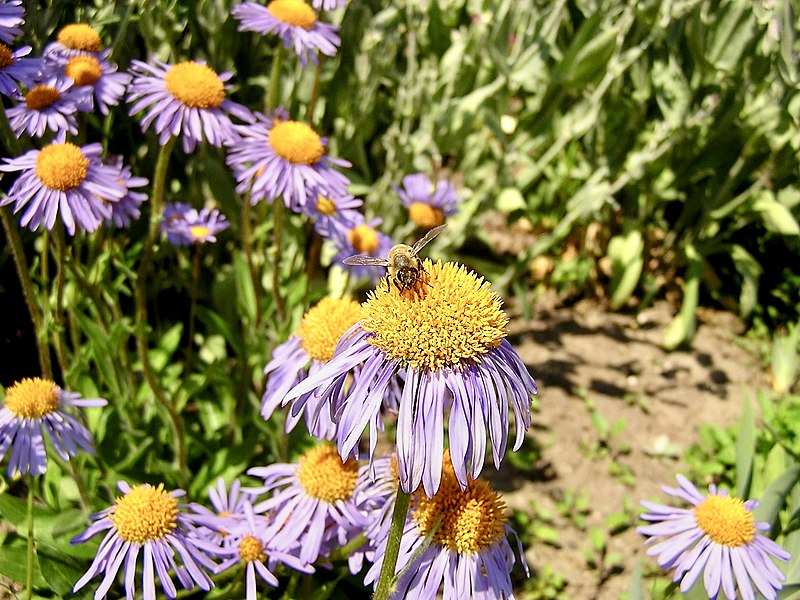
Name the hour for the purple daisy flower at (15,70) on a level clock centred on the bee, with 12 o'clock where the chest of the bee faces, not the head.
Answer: The purple daisy flower is roughly at 4 o'clock from the bee.

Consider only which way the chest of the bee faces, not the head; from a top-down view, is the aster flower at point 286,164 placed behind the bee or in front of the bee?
behind

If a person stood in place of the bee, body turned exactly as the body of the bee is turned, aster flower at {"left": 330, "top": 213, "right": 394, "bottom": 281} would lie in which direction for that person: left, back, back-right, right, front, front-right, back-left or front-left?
back

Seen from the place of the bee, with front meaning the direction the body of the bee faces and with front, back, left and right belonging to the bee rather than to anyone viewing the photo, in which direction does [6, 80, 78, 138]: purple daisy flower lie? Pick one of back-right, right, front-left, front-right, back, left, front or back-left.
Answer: back-right

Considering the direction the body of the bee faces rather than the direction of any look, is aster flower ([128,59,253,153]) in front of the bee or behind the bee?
behind

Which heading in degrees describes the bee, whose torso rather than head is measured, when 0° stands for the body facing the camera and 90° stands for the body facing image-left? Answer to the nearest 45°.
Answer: approximately 0°
